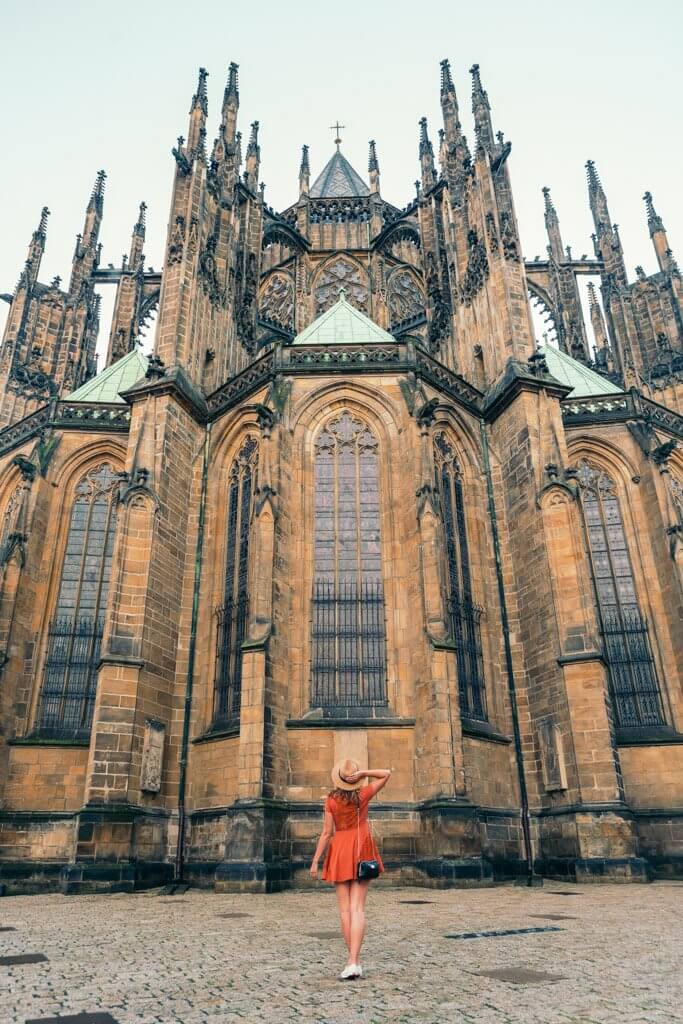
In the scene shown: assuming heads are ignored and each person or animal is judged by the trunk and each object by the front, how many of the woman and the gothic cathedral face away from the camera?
2

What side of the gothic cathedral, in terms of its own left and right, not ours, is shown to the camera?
back

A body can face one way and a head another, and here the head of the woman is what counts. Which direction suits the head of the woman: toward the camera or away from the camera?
away from the camera

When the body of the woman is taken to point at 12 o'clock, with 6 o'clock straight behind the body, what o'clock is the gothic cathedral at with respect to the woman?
The gothic cathedral is roughly at 12 o'clock from the woman.

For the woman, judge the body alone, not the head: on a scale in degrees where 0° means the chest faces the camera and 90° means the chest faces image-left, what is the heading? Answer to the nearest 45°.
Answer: approximately 180°
